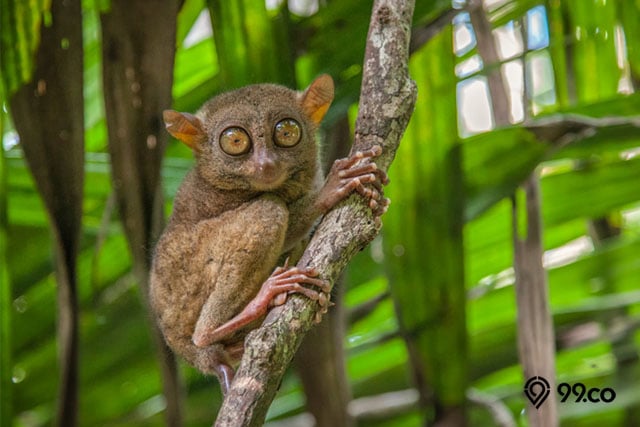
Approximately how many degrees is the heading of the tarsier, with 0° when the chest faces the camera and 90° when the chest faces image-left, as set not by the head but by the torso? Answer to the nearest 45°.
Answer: approximately 315°
